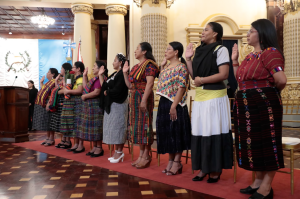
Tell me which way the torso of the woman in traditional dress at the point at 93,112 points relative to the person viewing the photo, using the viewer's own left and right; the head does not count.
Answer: facing to the left of the viewer

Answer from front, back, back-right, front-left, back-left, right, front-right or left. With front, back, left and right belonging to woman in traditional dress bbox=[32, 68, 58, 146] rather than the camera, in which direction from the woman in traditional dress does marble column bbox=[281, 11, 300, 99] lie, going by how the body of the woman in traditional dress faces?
back

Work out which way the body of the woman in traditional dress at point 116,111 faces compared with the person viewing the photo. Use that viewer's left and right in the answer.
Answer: facing to the left of the viewer

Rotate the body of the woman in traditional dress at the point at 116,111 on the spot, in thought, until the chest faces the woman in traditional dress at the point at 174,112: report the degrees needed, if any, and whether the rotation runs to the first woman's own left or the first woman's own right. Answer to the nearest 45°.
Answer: approximately 135° to the first woman's own left

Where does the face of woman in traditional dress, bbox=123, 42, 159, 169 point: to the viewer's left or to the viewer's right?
to the viewer's left

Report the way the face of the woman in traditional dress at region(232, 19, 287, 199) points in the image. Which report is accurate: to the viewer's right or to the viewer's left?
to the viewer's left
